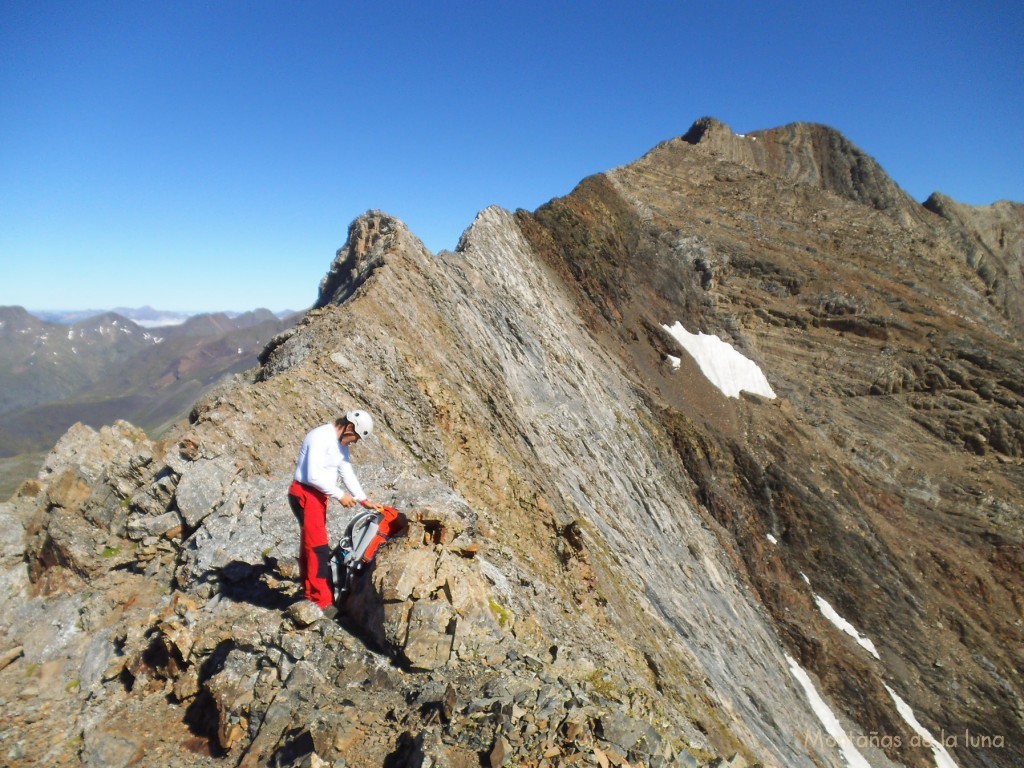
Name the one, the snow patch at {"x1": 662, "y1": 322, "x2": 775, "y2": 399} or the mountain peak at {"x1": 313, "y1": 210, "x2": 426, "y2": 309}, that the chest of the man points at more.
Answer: the snow patch

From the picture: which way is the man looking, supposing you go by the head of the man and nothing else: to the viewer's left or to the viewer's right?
to the viewer's right

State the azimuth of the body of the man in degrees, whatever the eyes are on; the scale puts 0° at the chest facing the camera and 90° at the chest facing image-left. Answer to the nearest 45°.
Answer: approximately 270°

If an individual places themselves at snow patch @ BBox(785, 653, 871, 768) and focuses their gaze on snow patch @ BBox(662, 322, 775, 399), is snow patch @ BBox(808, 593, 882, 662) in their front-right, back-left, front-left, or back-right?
front-right

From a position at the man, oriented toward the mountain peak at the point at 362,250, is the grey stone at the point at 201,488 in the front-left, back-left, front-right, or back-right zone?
front-left

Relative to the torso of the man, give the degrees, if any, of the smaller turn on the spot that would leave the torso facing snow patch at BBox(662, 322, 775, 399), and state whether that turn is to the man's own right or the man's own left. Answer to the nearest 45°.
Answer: approximately 45° to the man's own left

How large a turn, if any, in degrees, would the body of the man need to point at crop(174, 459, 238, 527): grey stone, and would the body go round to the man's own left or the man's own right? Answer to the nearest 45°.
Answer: approximately 135° to the man's own left

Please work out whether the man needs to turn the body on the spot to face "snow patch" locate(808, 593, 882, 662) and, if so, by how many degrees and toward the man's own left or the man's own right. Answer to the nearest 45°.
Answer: approximately 45° to the man's own left

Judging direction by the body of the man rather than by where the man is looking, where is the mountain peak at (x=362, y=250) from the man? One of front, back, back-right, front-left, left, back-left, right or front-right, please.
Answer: left

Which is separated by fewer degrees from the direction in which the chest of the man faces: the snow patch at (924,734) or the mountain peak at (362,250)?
the snow patch
